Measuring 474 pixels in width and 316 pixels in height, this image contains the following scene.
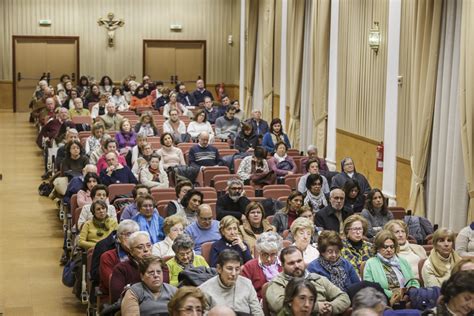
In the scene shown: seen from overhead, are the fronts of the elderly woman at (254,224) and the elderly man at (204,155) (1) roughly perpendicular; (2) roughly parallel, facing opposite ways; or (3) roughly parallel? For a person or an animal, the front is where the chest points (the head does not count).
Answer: roughly parallel

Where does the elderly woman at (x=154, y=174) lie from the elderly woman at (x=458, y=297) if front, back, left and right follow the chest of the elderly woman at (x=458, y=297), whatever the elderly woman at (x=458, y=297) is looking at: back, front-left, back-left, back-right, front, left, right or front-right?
back

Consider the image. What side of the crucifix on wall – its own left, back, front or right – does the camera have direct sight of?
front

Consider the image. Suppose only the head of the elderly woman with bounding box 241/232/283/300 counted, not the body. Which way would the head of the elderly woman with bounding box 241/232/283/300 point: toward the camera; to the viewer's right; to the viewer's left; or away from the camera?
toward the camera

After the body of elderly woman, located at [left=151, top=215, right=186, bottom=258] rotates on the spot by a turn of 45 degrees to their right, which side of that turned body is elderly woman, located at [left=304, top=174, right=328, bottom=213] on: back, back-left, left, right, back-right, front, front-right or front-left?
back-left

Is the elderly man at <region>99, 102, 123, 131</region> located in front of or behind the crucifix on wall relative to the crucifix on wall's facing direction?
in front

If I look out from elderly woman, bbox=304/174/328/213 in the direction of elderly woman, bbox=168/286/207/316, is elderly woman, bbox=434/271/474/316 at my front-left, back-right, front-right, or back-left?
front-left

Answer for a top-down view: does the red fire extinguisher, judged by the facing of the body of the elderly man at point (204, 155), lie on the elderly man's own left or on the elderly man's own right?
on the elderly man's own left

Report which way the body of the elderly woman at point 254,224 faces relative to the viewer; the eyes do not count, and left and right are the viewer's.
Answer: facing the viewer

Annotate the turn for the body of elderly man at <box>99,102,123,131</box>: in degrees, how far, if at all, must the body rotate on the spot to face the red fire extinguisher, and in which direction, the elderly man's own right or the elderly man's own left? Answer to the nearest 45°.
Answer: approximately 45° to the elderly man's own left

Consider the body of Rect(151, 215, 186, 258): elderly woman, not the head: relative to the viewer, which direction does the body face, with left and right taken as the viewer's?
facing the viewer and to the right of the viewer

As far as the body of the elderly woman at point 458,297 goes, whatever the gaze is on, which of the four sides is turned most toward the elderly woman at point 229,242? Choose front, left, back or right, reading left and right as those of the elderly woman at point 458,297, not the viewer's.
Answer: back

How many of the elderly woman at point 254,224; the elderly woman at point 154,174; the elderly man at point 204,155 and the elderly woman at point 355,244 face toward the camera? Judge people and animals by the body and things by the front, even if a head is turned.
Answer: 4

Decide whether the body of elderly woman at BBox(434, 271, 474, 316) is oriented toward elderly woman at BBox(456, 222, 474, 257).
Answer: no

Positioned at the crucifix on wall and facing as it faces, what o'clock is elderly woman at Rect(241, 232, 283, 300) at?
The elderly woman is roughly at 12 o'clock from the crucifix on wall.

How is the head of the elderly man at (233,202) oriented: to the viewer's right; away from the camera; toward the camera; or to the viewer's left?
toward the camera

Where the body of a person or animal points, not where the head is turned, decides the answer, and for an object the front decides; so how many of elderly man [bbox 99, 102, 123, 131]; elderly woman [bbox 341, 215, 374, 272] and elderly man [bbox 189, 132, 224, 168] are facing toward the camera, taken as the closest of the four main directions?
3

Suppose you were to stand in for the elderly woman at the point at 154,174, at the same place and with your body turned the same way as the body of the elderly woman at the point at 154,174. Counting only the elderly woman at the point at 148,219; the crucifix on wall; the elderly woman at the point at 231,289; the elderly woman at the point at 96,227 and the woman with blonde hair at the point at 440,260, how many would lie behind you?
1

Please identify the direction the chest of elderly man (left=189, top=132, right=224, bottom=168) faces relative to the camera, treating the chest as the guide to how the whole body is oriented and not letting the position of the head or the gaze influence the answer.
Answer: toward the camera

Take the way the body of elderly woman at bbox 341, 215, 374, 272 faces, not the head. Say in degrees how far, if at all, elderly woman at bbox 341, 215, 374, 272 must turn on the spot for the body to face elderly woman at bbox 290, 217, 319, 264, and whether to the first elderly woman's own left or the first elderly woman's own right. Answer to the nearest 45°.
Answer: approximately 90° to the first elderly woman's own right
